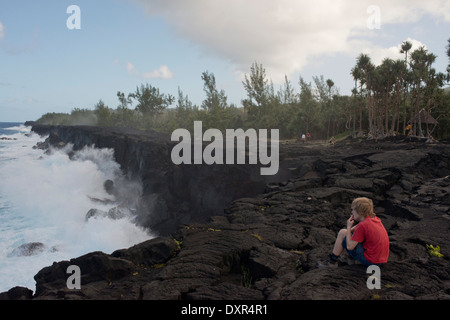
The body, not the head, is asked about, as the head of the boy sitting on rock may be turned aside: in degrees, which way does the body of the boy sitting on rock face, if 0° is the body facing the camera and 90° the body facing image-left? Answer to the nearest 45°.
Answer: approximately 90°

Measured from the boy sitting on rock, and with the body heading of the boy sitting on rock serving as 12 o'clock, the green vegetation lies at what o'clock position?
The green vegetation is roughly at 4 o'clock from the boy sitting on rock.
